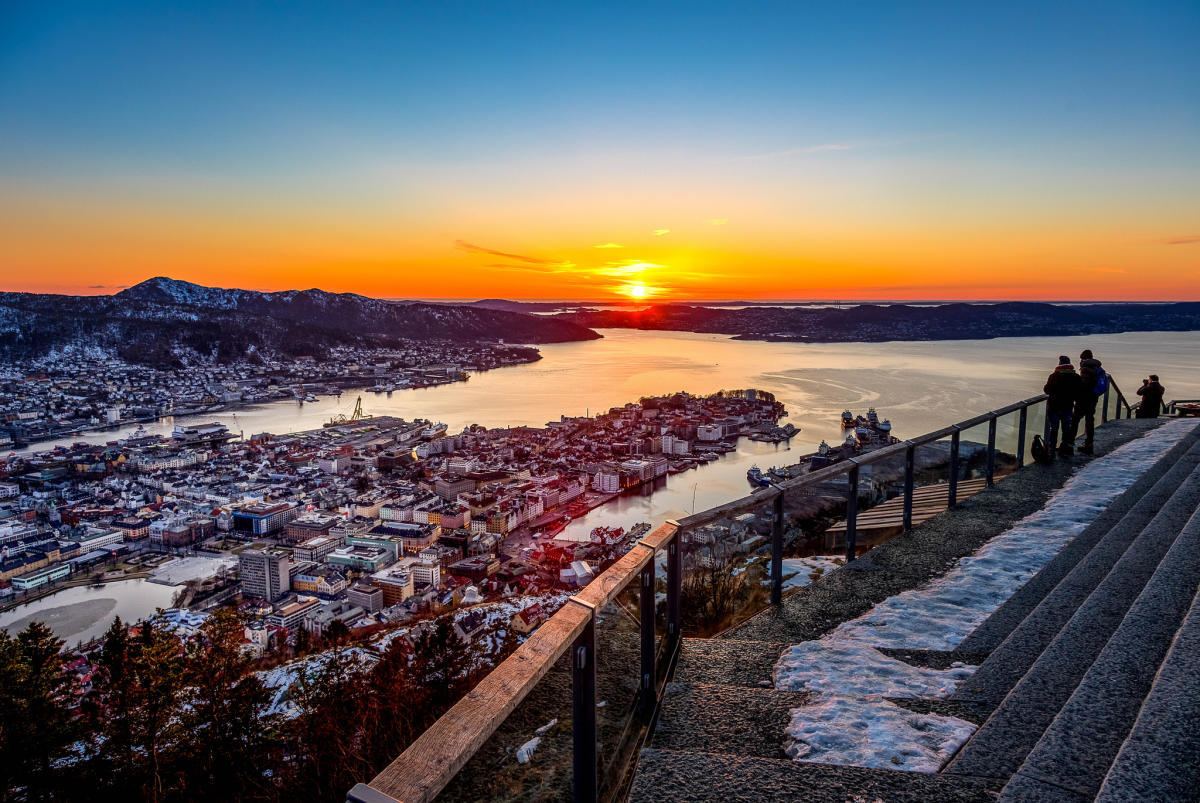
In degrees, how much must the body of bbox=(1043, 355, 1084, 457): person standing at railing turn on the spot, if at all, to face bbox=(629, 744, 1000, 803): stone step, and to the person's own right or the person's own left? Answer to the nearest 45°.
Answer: approximately 180°

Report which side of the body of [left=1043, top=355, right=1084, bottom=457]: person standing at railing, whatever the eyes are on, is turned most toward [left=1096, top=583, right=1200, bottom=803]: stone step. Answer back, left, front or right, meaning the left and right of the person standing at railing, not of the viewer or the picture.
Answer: back

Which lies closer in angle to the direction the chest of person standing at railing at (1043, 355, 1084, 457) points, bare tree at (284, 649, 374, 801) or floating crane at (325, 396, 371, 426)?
the floating crane

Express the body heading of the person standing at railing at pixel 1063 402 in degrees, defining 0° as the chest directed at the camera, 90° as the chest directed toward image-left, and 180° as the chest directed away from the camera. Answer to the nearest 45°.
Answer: approximately 180°

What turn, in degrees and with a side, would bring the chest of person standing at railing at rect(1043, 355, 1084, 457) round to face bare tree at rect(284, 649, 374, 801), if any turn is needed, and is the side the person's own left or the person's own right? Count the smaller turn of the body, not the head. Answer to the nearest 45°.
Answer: approximately 135° to the person's own left

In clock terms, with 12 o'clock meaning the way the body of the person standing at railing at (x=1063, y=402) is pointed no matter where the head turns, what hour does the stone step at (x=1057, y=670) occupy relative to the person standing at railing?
The stone step is roughly at 6 o'clock from the person standing at railing.

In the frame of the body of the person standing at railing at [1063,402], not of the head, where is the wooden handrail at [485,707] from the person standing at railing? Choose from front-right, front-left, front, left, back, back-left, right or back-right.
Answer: back
